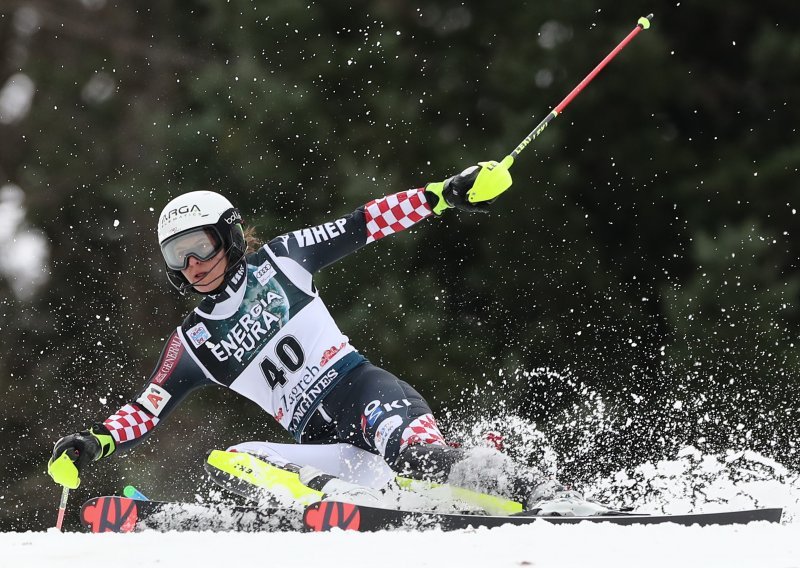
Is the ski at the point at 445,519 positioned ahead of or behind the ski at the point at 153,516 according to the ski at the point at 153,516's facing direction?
behind

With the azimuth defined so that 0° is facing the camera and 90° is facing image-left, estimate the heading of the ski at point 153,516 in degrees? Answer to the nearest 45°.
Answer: approximately 90°

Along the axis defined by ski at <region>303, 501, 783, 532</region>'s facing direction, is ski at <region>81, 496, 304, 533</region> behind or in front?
in front

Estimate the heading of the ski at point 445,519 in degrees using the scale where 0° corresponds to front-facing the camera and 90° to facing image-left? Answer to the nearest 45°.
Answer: approximately 90°

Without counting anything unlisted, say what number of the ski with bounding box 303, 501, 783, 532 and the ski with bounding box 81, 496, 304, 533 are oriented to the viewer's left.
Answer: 2
